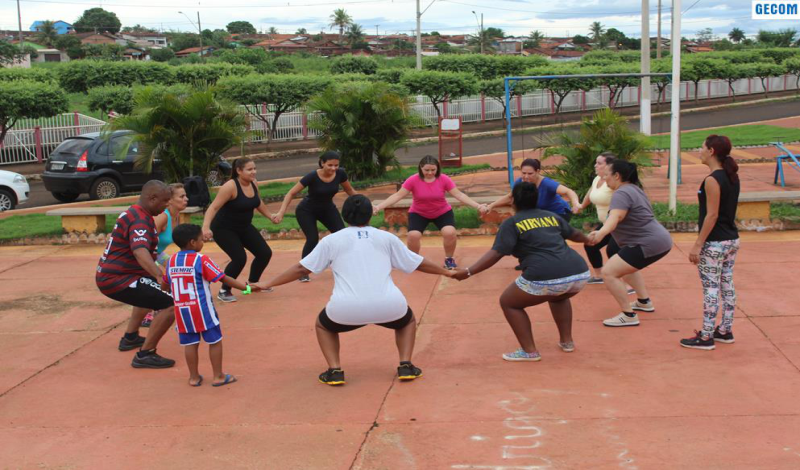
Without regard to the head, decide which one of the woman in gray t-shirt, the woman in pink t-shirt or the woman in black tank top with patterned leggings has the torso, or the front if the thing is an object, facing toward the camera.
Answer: the woman in pink t-shirt

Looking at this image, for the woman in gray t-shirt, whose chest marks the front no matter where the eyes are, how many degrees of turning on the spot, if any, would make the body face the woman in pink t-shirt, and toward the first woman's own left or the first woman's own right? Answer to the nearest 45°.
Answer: approximately 45° to the first woman's own right

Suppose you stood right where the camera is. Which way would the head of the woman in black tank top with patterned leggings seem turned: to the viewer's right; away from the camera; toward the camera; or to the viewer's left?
to the viewer's left

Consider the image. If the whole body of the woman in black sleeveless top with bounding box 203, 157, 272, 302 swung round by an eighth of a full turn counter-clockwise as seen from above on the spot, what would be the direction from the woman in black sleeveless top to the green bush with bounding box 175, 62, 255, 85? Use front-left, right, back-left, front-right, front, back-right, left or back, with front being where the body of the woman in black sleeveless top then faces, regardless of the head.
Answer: left

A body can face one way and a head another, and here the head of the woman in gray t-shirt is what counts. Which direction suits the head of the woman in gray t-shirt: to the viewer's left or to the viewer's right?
to the viewer's left

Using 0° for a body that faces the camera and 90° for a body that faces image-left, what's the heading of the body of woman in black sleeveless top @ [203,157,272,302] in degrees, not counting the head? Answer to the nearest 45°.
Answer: approximately 315°

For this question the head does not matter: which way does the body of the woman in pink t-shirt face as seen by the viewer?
toward the camera

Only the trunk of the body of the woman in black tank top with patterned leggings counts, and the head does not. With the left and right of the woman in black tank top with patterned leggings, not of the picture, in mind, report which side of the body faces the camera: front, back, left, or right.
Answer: left

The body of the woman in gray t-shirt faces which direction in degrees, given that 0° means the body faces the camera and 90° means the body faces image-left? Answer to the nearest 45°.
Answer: approximately 90°

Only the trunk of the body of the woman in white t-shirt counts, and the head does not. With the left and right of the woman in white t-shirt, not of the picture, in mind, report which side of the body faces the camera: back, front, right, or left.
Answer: back

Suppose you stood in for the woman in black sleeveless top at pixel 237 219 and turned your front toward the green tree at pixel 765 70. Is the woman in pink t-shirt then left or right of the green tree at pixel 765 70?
right

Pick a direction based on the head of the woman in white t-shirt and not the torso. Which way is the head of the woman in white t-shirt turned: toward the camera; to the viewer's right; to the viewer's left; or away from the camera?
away from the camera

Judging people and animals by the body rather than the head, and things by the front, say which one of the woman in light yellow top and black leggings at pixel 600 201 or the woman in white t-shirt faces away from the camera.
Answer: the woman in white t-shirt

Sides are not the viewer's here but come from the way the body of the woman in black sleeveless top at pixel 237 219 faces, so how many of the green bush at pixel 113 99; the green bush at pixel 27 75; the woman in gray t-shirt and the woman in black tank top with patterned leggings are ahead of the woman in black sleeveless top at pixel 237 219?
2

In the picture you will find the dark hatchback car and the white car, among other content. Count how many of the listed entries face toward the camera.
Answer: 0

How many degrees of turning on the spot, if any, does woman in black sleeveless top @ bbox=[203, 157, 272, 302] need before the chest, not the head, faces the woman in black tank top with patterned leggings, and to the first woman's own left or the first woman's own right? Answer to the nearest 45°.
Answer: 0° — they already face them
